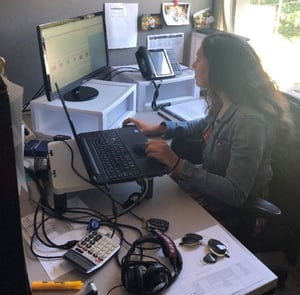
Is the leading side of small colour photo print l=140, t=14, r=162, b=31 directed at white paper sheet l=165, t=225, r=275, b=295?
yes

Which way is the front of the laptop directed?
to the viewer's right

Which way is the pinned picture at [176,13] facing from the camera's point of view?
toward the camera

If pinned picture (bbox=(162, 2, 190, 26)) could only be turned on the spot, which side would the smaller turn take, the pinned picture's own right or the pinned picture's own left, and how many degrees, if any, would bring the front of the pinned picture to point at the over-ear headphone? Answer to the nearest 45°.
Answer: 0° — it already faces it

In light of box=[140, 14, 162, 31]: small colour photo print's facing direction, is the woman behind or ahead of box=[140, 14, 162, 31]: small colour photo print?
ahead

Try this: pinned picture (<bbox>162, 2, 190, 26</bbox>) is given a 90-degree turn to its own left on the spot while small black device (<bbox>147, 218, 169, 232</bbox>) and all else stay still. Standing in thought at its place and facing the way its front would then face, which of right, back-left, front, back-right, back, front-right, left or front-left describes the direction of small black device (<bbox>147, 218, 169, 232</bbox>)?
right

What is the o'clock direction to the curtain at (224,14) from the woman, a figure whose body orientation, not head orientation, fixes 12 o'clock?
The curtain is roughly at 3 o'clock from the woman.

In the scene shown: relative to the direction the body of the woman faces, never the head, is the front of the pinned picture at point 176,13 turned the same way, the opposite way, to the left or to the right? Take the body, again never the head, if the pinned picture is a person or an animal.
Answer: to the left

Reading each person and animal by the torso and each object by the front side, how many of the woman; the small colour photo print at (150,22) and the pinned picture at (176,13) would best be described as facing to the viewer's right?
0

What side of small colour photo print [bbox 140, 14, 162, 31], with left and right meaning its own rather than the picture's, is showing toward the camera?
front

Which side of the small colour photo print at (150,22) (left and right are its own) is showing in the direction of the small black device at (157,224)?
front

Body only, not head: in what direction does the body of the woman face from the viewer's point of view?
to the viewer's left
